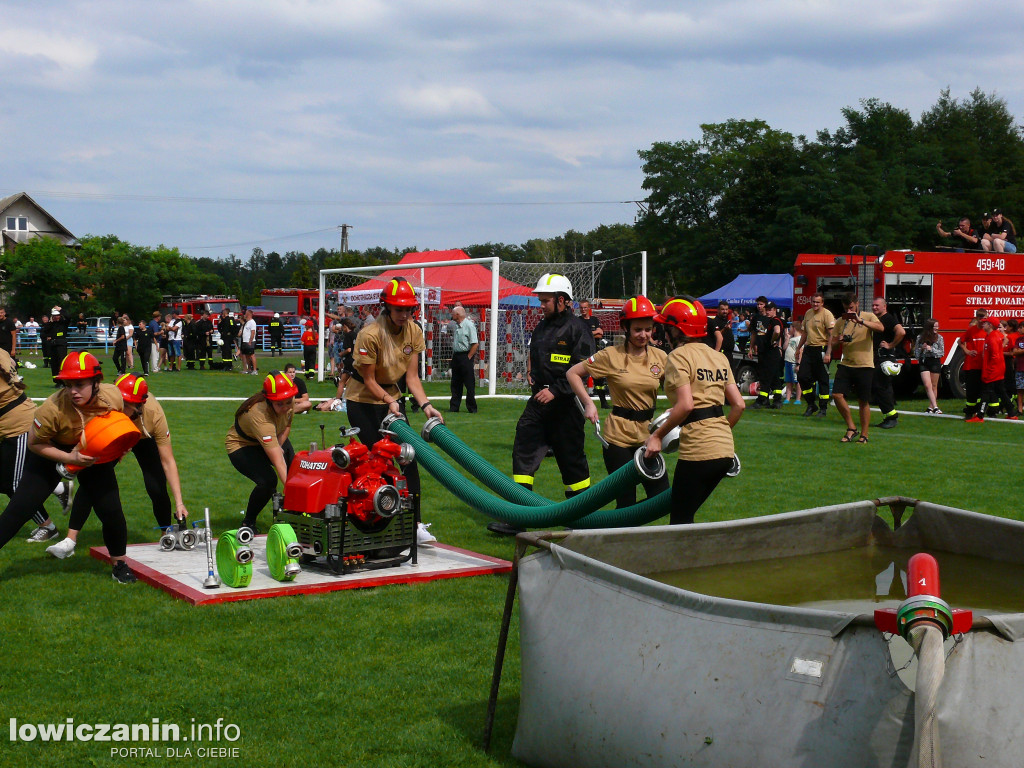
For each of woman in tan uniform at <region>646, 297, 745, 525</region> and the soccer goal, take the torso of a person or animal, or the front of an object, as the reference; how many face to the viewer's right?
0

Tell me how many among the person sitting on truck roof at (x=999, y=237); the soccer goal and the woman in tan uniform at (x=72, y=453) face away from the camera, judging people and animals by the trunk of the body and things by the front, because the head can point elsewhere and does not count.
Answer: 0

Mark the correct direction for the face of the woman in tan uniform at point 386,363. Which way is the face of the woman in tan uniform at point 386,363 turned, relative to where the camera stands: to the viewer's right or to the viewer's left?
to the viewer's right

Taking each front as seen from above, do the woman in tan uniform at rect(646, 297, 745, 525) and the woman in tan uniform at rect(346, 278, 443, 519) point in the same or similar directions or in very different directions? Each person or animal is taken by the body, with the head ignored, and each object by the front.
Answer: very different directions

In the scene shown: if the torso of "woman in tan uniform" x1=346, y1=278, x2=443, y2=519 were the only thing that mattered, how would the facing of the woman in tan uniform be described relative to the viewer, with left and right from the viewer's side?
facing the viewer and to the right of the viewer

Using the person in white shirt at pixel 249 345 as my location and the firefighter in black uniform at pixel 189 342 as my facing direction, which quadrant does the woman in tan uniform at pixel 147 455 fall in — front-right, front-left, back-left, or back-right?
back-left

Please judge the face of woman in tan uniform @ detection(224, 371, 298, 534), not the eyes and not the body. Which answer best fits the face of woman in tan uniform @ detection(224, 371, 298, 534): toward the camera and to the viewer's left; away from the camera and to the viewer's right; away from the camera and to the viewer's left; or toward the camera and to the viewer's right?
toward the camera and to the viewer's right

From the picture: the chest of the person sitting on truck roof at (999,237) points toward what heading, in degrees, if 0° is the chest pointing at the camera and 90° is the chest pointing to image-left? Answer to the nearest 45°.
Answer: approximately 45°
